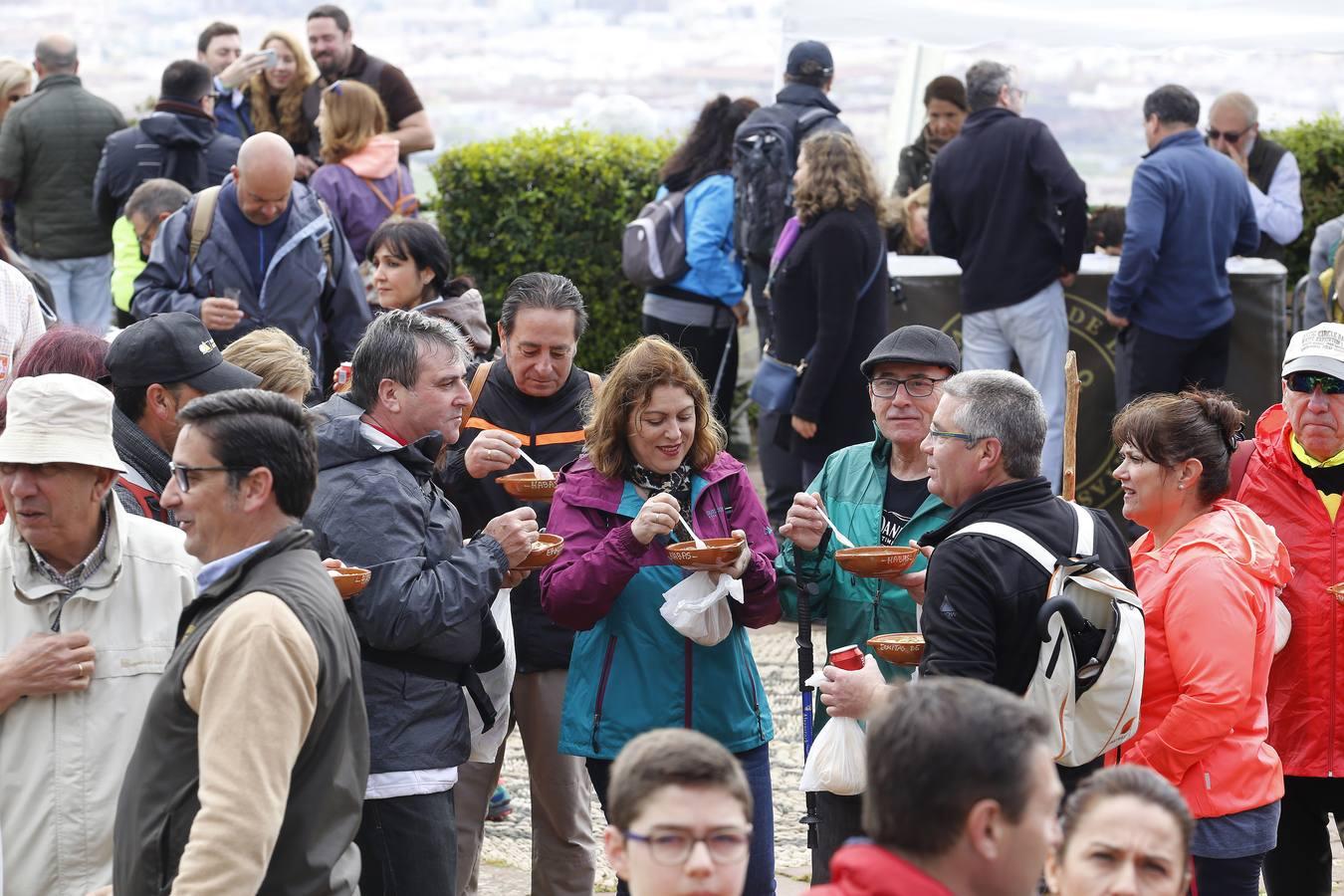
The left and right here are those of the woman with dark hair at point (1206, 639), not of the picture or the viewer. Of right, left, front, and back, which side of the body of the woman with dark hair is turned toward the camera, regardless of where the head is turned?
left

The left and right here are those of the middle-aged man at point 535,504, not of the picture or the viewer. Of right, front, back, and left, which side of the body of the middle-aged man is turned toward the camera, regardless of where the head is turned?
front

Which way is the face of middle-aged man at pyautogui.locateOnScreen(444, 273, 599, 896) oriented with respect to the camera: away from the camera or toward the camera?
toward the camera

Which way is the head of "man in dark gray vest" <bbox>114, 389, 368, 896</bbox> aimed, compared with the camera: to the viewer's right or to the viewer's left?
to the viewer's left

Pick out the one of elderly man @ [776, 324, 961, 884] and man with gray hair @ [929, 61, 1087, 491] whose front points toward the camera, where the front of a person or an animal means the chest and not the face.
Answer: the elderly man

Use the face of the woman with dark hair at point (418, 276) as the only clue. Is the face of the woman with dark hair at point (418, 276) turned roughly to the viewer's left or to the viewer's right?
to the viewer's left

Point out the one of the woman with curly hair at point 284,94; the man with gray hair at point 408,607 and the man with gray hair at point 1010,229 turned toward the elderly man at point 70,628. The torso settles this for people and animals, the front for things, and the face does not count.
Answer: the woman with curly hair

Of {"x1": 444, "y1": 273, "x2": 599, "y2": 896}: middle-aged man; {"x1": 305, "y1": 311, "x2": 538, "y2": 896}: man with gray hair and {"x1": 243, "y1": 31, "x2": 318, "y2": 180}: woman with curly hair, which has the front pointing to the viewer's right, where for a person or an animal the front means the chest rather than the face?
the man with gray hair

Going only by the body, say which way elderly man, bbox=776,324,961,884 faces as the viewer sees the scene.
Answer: toward the camera

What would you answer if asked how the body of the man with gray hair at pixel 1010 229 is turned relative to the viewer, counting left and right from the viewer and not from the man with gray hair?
facing away from the viewer

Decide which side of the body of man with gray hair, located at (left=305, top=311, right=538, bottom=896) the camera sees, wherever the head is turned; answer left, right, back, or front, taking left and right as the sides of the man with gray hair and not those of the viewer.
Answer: right

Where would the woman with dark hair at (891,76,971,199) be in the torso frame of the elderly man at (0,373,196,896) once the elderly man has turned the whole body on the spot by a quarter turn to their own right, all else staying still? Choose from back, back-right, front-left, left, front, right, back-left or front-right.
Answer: right

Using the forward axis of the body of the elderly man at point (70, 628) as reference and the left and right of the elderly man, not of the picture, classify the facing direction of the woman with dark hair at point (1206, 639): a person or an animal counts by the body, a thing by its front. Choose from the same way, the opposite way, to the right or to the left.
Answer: to the right

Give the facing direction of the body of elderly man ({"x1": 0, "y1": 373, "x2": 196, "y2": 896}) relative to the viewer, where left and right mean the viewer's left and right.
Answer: facing the viewer and to the left of the viewer
